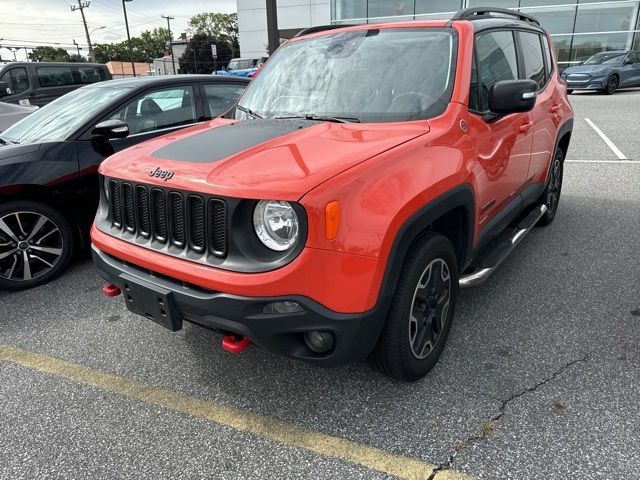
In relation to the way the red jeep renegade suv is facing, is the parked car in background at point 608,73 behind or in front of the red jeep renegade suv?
behind

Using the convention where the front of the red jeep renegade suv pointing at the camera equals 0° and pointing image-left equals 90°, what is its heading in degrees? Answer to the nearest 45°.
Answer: approximately 45°

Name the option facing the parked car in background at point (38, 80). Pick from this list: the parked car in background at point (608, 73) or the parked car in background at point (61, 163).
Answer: the parked car in background at point (608, 73)

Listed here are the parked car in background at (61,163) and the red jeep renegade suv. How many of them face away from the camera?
0

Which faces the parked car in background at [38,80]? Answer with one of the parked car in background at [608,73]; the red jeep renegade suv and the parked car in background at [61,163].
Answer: the parked car in background at [608,73]

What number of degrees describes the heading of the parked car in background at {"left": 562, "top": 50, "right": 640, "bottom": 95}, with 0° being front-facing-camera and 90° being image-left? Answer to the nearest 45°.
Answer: approximately 45°

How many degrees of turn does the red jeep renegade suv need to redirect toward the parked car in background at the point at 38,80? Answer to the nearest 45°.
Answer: approximately 90° to its right

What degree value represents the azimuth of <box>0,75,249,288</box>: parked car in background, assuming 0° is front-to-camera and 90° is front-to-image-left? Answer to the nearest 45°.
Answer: approximately 45°

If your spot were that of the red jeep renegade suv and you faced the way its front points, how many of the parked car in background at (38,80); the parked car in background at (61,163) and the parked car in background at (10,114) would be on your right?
3

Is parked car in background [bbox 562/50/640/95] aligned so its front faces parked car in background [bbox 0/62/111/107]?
yes

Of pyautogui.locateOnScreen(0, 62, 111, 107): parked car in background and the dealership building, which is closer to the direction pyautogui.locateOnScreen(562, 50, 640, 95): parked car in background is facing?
the parked car in background

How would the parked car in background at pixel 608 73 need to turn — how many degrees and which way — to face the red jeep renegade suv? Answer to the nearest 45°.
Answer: approximately 45° to its left
